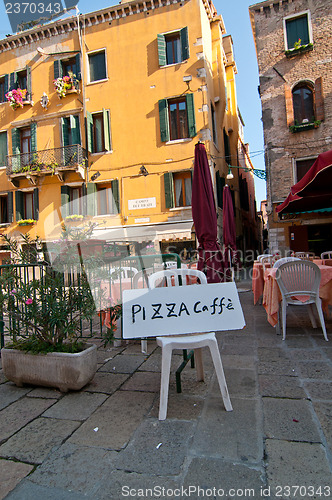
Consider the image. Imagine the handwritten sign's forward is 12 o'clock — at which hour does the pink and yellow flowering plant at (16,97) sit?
The pink and yellow flowering plant is roughly at 5 o'clock from the handwritten sign.

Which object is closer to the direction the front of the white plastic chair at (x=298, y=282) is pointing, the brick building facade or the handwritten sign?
the brick building facade

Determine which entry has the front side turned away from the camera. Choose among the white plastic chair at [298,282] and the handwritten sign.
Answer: the white plastic chair

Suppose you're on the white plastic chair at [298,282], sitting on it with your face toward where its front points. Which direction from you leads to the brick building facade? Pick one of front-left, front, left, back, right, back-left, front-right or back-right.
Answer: front

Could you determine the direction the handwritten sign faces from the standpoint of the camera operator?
facing the viewer

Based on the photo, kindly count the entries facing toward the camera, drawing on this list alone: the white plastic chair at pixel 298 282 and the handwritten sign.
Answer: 1

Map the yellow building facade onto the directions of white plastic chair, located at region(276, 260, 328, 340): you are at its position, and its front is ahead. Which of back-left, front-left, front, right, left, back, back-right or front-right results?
front-left

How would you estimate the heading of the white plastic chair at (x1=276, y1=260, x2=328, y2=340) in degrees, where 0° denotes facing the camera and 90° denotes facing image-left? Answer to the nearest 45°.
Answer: approximately 180°

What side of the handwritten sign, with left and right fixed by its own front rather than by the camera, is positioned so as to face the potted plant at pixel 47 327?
right

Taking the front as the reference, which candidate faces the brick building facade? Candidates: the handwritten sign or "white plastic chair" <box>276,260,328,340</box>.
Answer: the white plastic chair

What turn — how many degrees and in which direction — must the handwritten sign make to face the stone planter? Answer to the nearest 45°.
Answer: approximately 90° to its right

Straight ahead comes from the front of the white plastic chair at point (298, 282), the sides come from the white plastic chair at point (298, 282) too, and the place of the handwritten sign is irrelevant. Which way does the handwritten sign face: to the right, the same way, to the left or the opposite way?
the opposite way

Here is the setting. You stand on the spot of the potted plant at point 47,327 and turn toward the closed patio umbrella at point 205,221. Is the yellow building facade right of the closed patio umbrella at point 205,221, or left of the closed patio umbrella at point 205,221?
left

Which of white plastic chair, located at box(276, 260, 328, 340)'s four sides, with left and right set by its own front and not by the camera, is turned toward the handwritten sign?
back
